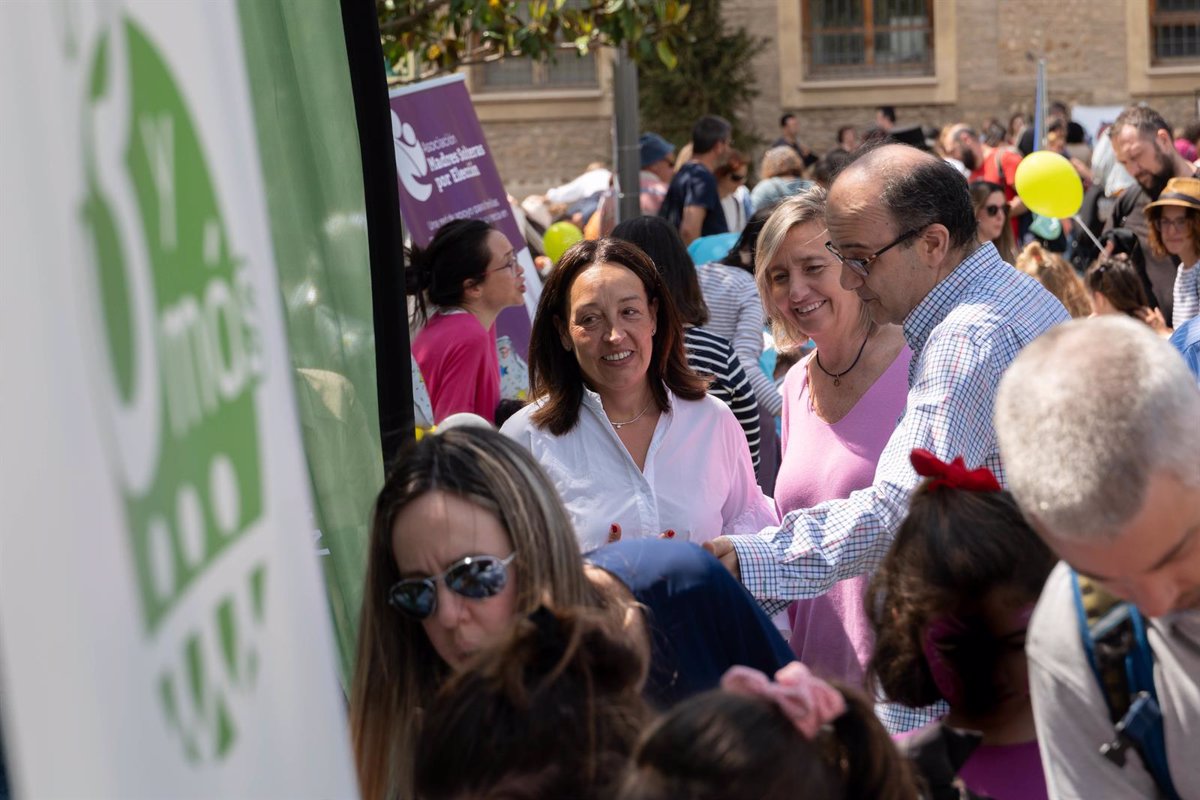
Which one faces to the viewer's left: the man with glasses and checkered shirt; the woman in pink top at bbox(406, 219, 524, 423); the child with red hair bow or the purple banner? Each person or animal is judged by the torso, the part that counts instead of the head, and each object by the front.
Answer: the man with glasses and checkered shirt

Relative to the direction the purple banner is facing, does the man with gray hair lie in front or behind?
in front

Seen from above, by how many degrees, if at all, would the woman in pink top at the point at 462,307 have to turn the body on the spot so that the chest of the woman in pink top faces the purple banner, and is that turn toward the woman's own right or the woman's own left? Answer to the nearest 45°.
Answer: approximately 90° to the woman's own left

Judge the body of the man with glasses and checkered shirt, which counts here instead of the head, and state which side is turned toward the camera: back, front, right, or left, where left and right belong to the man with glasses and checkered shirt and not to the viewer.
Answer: left

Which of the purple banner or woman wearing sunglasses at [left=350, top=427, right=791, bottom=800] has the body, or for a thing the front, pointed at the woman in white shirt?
the purple banner

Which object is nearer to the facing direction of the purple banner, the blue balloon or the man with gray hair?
the man with gray hair

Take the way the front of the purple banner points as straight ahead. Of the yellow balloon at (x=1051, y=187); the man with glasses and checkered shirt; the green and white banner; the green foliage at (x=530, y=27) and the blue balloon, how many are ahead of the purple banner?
2

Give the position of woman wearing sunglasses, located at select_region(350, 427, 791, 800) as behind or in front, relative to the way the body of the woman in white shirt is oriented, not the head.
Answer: in front

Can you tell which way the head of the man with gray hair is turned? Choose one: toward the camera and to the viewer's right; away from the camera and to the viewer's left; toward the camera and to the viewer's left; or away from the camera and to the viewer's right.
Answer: toward the camera and to the viewer's right

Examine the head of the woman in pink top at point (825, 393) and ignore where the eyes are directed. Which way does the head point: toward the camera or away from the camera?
toward the camera

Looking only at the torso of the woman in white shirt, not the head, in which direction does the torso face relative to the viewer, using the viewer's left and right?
facing the viewer

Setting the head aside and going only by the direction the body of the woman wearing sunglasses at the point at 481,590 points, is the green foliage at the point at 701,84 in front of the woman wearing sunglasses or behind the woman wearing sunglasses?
behind

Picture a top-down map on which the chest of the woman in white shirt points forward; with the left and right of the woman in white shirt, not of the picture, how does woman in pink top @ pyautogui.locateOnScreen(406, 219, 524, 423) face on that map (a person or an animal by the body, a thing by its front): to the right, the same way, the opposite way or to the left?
to the left

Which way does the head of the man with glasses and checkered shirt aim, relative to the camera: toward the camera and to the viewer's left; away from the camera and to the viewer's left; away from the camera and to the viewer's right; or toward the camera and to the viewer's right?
toward the camera and to the viewer's left

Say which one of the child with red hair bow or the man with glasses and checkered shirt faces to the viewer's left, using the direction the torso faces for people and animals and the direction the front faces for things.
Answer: the man with glasses and checkered shirt

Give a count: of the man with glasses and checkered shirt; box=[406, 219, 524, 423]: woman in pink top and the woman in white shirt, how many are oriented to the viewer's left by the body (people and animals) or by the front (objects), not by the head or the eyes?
1
